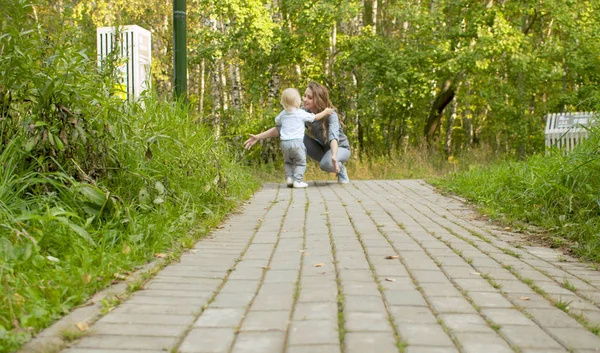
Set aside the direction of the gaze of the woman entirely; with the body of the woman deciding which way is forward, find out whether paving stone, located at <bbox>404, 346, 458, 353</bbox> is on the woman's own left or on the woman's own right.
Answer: on the woman's own left

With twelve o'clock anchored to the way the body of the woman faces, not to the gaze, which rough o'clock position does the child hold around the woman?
The child is roughly at 12 o'clock from the woman.

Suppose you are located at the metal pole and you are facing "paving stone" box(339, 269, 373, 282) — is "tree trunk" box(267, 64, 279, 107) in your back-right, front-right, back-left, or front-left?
back-left

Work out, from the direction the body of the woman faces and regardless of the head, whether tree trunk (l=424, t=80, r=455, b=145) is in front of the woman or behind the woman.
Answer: behind

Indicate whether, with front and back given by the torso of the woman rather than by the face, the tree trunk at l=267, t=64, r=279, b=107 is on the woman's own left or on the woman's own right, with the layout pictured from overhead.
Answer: on the woman's own right

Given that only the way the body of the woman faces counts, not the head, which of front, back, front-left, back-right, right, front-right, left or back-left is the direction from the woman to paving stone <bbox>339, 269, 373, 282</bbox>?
front-left

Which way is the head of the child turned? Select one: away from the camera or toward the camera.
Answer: away from the camera

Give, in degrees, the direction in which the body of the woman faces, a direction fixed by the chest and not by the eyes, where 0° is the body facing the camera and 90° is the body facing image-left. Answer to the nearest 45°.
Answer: approximately 45°

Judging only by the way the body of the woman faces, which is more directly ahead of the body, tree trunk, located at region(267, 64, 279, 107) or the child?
the child
